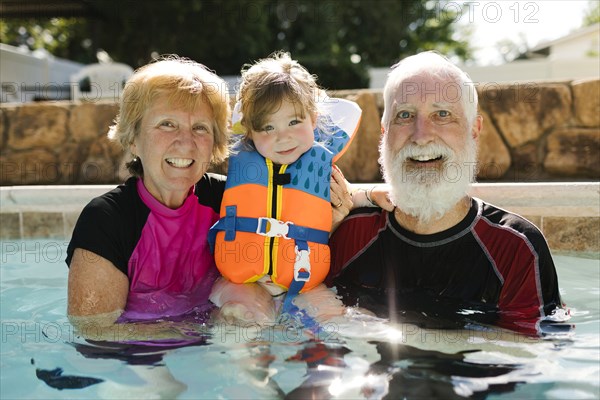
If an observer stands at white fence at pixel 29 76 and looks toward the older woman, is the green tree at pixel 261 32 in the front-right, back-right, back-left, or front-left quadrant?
back-left

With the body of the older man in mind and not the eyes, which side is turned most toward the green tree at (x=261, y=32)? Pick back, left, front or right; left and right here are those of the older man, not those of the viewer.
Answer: back

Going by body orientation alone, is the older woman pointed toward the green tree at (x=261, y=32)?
no

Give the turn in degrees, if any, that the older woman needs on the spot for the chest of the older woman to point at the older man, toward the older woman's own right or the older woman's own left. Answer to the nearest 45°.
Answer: approximately 45° to the older woman's own left

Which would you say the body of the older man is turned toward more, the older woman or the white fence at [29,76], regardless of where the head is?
the older woman

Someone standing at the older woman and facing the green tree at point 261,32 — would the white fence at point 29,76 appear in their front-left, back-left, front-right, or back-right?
front-left

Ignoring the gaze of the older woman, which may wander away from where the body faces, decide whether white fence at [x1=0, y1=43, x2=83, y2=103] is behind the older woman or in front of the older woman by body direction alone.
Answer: behind

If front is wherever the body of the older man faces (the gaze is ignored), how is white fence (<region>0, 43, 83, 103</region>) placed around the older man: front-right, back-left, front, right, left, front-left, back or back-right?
back-right

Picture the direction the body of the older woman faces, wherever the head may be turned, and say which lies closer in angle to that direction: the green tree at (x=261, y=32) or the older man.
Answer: the older man

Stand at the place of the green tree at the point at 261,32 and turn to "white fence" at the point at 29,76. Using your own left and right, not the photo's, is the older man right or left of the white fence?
left

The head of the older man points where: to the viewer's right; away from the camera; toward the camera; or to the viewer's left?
toward the camera

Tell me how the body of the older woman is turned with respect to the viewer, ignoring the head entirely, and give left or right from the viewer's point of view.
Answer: facing the viewer and to the right of the viewer

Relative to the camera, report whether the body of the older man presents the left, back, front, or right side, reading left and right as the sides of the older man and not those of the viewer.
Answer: front

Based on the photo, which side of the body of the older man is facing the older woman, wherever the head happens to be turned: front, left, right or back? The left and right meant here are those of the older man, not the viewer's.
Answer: right

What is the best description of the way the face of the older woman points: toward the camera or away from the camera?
toward the camera

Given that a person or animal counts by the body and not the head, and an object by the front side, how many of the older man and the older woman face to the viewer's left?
0
